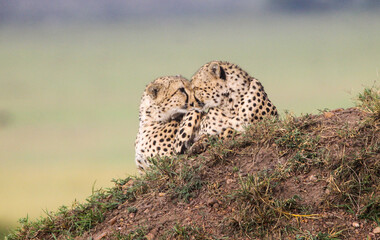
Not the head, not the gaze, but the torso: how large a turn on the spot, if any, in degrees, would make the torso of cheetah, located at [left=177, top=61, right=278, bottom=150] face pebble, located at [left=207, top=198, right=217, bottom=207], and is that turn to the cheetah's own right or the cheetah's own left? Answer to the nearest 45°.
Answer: approximately 90° to the cheetah's own left

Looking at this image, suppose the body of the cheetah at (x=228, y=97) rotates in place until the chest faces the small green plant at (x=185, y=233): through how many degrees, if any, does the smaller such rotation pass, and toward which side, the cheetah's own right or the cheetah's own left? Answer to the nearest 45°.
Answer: approximately 90° to the cheetah's own left

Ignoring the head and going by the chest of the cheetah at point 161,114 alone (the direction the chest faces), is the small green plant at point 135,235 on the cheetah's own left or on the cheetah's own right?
on the cheetah's own right

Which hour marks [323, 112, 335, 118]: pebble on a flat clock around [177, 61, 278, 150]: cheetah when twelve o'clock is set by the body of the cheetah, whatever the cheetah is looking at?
The pebble is roughly at 7 o'clock from the cheetah.

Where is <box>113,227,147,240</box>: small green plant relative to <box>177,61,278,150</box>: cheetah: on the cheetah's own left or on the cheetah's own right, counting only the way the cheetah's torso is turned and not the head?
on the cheetah's own left

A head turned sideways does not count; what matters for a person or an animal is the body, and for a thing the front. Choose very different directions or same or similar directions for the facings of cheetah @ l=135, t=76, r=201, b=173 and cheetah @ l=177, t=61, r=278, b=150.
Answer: very different directions

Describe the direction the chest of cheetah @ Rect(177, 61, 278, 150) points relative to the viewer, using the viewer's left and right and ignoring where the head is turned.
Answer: facing to the left of the viewer

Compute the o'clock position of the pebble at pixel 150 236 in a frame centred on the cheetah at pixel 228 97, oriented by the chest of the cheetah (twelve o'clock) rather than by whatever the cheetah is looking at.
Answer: The pebble is roughly at 10 o'clock from the cheetah.
